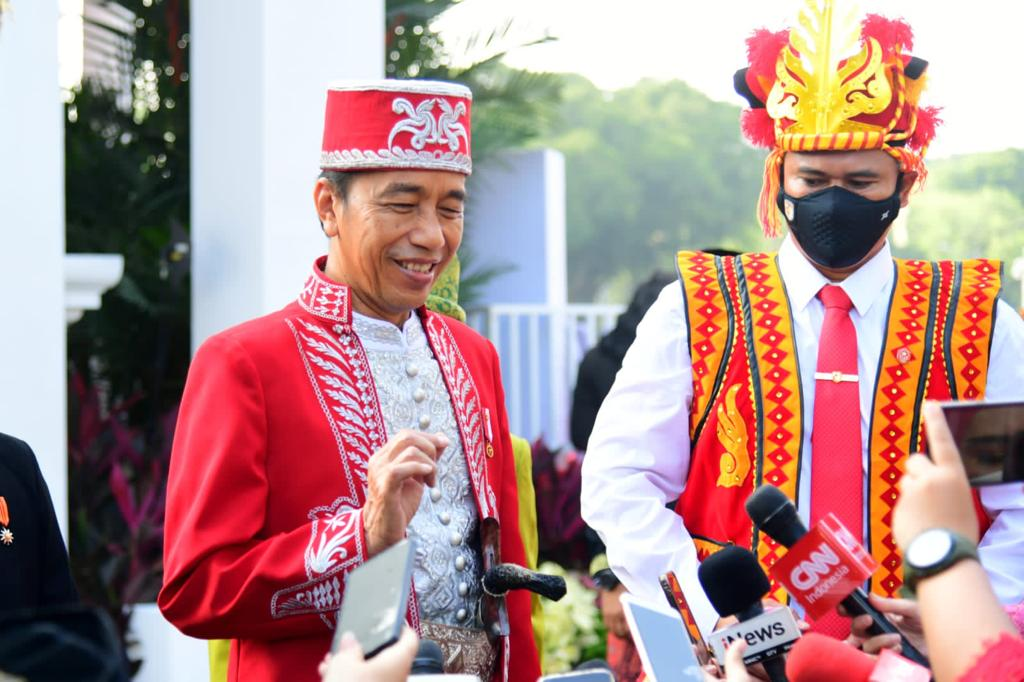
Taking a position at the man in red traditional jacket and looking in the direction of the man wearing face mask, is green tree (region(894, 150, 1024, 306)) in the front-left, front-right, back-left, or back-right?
front-left

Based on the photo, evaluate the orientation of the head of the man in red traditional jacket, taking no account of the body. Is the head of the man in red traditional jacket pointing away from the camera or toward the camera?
toward the camera

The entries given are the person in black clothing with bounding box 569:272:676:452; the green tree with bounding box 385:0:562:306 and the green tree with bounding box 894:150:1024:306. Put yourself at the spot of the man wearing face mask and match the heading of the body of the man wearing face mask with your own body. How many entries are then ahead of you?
0

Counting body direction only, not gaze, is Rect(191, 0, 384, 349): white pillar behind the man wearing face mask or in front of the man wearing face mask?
behind

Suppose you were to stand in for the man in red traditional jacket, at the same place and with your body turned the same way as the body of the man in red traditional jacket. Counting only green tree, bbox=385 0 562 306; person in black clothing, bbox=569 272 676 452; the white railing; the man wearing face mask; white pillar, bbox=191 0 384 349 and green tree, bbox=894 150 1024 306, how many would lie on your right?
0

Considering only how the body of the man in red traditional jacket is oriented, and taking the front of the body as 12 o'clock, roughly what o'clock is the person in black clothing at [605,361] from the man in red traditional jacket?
The person in black clothing is roughly at 8 o'clock from the man in red traditional jacket.

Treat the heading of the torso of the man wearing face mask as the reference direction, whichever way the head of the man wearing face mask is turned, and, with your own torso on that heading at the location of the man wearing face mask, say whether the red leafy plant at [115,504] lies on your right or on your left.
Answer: on your right

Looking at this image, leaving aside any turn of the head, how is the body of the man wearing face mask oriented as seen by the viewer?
toward the camera

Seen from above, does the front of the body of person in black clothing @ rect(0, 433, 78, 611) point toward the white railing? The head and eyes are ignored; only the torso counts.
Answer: no

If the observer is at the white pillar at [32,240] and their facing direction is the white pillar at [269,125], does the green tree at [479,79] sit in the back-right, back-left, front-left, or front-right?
front-left

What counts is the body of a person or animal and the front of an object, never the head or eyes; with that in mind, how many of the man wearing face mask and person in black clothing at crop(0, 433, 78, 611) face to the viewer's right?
0

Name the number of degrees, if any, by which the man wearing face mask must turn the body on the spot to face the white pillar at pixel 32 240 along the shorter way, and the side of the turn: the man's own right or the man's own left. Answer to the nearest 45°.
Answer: approximately 135° to the man's own right

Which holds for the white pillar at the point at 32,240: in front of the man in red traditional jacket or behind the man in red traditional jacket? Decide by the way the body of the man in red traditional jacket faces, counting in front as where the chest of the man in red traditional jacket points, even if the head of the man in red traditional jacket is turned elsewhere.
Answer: behind

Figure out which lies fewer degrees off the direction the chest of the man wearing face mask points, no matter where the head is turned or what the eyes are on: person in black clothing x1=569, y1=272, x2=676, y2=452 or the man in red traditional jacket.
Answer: the man in red traditional jacket

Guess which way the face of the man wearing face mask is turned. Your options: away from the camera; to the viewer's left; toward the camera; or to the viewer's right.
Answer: toward the camera

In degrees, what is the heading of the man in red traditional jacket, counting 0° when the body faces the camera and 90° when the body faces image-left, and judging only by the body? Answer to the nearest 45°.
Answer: approximately 315°
